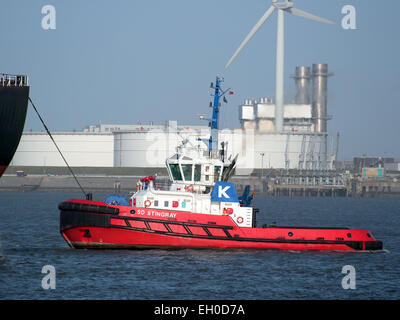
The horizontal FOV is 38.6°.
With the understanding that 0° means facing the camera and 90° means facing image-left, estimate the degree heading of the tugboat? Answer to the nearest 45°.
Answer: approximately 90°
